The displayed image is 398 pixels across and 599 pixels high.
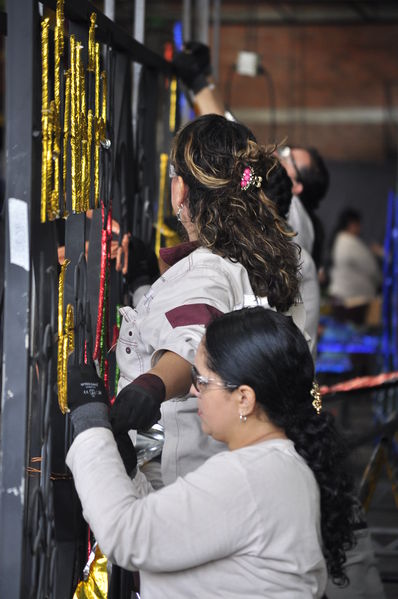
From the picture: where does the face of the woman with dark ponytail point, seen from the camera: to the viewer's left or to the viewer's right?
to the viewer's left

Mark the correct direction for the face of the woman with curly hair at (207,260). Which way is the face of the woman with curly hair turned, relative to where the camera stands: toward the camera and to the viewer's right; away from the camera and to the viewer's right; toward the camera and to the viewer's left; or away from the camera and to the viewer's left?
away from the camera and to the viewer's left

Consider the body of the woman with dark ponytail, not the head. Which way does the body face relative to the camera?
to the viewer's left
